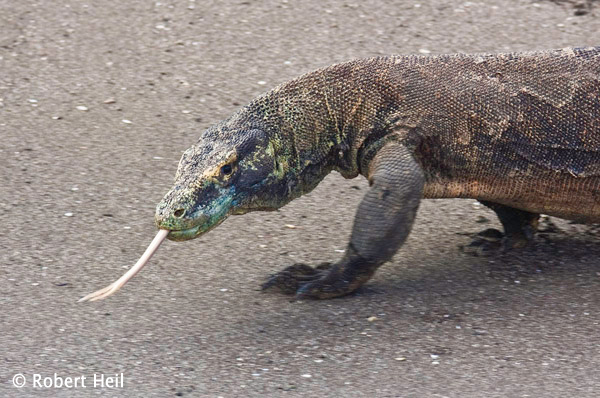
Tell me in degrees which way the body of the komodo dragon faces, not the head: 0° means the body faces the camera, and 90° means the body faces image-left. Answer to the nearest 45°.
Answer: approximately 90°
